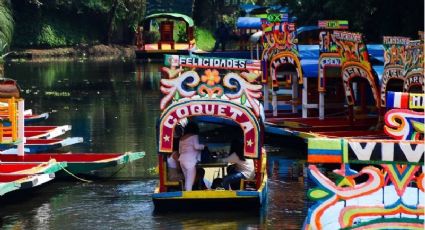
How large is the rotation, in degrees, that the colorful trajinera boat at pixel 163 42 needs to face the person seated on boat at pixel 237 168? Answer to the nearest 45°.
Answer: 0° — it already faces them

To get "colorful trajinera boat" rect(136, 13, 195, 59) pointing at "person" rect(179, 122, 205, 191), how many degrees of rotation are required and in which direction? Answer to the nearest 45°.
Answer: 0° — it already faces them

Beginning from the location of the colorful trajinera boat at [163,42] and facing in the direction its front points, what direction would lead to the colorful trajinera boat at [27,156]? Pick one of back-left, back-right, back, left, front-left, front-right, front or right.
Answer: front

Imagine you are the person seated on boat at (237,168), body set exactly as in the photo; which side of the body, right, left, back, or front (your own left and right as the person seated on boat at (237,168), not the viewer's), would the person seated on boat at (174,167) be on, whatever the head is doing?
front

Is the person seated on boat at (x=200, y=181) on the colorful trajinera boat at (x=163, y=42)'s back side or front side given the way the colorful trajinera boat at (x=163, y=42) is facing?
on the front side

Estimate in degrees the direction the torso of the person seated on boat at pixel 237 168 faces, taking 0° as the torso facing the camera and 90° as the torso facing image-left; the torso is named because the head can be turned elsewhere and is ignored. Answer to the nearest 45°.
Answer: approximately 90°

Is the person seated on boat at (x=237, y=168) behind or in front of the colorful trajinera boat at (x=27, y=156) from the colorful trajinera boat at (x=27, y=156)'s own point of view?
in front

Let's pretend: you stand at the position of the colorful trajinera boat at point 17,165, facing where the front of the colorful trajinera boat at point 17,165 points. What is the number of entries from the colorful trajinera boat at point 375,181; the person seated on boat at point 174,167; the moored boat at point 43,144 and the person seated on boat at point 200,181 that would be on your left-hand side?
1

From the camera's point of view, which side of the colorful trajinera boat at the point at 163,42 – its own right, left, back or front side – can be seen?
front

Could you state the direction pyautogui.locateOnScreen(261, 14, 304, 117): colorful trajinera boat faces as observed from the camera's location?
facing the viewer

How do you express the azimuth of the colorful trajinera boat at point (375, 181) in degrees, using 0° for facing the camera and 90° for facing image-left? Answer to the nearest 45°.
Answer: approximately 0°
